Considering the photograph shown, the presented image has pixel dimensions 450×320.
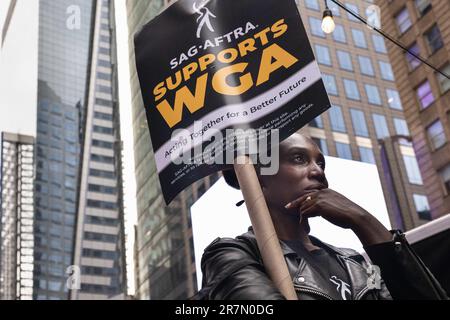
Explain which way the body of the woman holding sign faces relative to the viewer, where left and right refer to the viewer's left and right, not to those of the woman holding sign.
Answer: facing the viewer and to the right of the viewer
